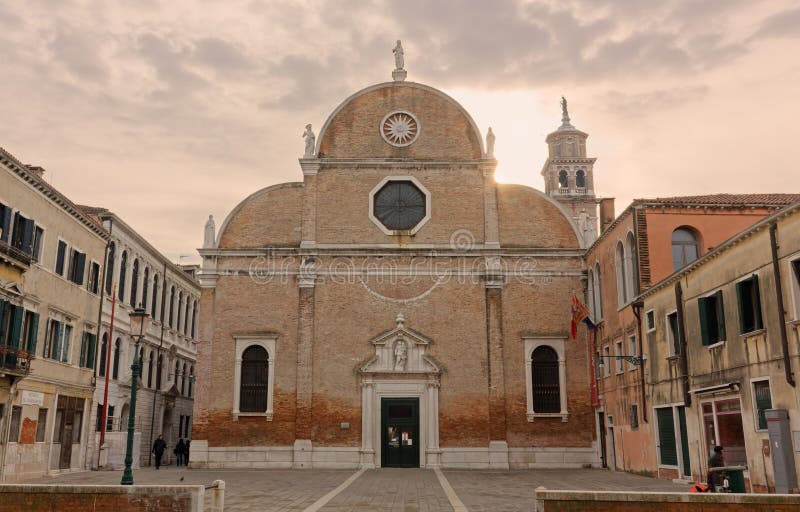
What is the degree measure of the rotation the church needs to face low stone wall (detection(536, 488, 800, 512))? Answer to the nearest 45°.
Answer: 0° — it already faces it

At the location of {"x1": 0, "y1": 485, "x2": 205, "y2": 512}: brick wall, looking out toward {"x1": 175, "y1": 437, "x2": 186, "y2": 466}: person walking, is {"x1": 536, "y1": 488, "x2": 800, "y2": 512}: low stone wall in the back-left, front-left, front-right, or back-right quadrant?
back-right

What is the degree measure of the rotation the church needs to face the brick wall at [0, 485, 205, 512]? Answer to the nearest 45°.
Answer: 0° — it already faces it

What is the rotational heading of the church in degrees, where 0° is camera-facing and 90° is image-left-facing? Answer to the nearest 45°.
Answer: approximately 0°
